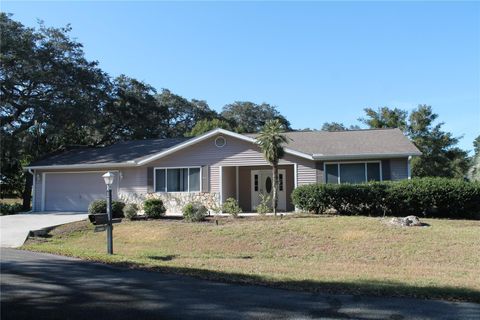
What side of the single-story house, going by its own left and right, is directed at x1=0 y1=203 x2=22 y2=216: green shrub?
right

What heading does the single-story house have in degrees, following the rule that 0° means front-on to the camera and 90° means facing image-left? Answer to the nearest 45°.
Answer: approximately 0°

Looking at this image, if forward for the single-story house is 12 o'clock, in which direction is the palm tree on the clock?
The palm tree is roughly at 11 o'clock from the single-story house.

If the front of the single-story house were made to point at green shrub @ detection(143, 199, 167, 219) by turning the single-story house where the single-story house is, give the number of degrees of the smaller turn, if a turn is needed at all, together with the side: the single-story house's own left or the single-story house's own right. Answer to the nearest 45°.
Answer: approximately 45° to the single-story house's own right

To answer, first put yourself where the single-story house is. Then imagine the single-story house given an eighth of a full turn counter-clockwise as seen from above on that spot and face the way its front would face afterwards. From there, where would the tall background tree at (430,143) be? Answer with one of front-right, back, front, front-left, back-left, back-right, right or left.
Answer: left

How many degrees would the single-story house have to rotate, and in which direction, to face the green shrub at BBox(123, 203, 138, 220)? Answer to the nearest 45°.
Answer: approximately 45° to its right

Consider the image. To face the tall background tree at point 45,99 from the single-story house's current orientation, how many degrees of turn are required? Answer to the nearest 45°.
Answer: approximately 135° to its right
